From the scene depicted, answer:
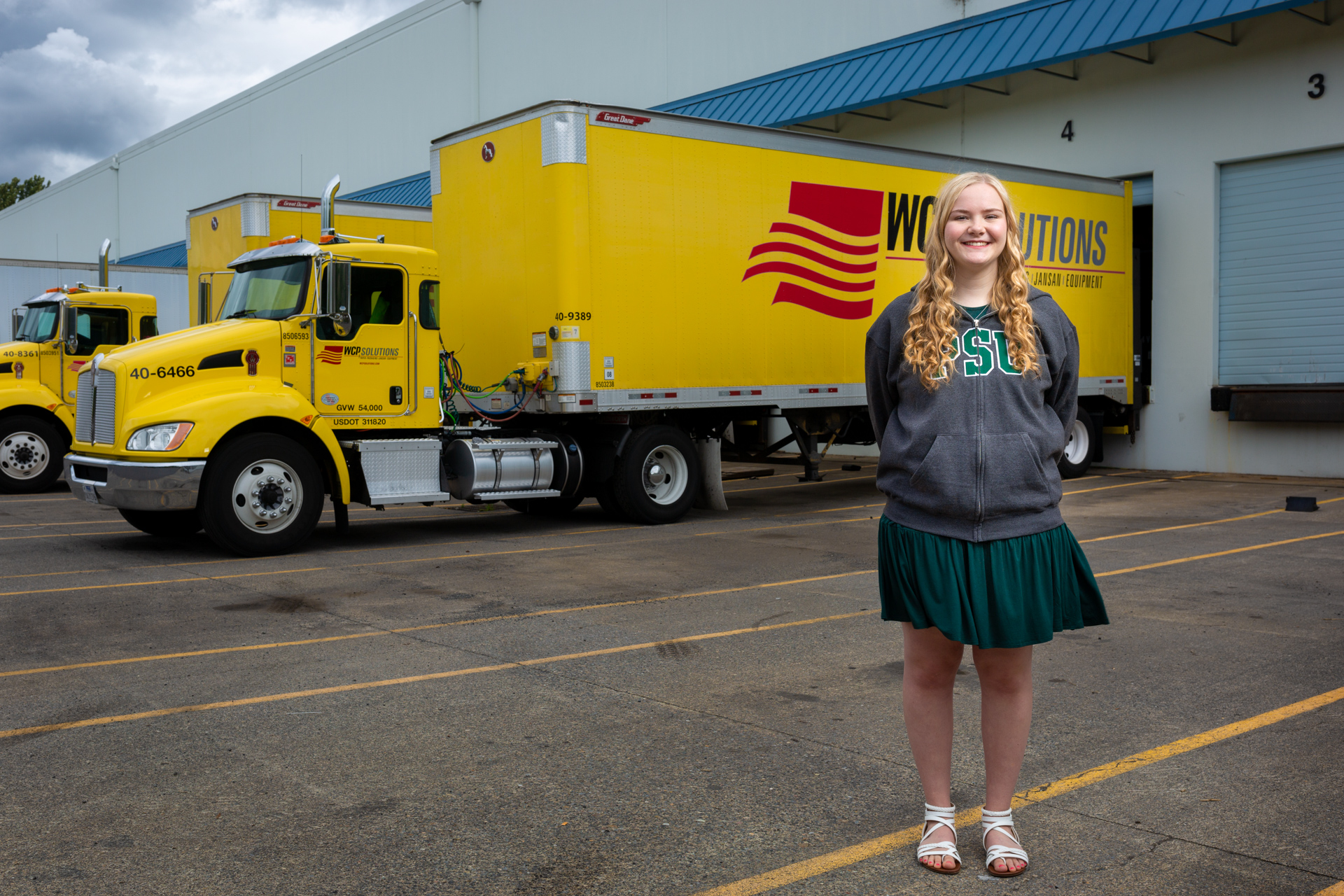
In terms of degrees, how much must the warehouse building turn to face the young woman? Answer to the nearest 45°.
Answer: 0° — it already faces them

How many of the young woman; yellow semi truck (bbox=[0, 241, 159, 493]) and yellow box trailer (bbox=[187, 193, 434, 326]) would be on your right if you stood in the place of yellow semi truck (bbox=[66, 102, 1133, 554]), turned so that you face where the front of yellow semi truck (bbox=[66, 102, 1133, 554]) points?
2

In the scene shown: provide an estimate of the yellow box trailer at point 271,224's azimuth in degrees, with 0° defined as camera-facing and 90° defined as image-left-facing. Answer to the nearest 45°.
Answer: approximately 45°

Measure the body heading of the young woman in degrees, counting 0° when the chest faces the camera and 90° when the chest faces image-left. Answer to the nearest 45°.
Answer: approximately 0°

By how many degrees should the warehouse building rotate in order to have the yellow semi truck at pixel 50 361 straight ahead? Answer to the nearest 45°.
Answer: approximately 45° to its right
